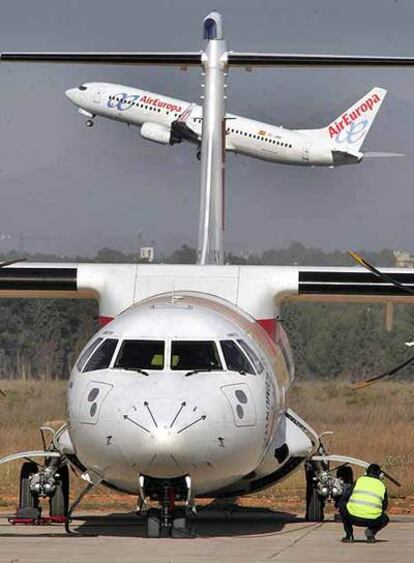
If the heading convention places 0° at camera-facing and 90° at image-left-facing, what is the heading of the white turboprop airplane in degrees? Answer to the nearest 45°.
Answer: approximately 0°
